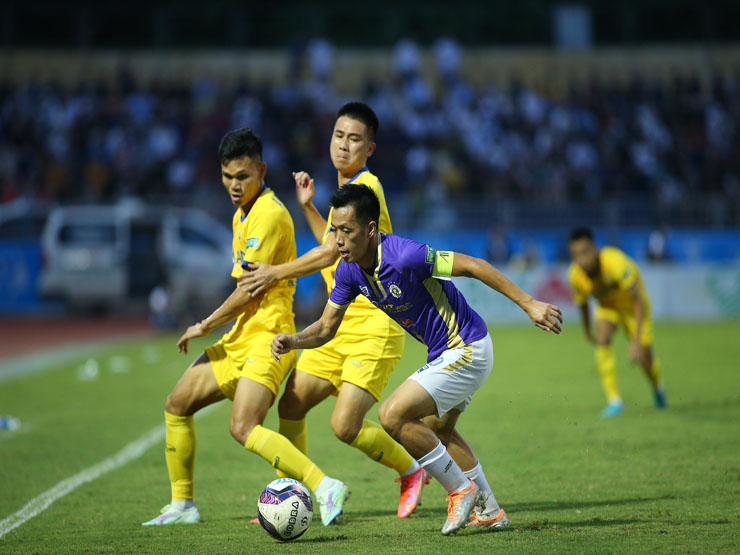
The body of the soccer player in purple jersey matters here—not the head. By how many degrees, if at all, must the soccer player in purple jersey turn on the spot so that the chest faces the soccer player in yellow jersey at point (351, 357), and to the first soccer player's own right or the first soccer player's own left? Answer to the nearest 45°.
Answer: approximately 90° to the first soccer player's own right

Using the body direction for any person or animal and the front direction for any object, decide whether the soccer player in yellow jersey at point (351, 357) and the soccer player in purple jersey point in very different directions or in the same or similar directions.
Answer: same or similar directions

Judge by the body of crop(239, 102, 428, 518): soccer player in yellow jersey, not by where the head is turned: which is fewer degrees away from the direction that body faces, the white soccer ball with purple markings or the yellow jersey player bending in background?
the white soccer ball with purple markings

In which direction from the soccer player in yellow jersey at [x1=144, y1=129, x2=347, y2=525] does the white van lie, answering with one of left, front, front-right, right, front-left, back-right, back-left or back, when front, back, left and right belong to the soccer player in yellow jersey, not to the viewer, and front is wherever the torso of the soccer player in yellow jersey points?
back-right

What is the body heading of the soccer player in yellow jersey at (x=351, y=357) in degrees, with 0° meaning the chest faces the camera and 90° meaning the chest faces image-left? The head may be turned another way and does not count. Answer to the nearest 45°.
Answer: approximately 45°

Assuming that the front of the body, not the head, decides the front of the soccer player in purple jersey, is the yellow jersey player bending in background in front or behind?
behind

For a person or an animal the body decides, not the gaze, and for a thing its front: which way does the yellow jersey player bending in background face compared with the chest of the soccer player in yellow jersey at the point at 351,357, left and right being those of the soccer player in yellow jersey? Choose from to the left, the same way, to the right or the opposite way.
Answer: the same way

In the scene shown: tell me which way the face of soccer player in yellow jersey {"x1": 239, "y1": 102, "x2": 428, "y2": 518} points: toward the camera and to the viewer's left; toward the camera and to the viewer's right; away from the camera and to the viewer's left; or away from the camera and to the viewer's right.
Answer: toward the camera and to the viewer's left
